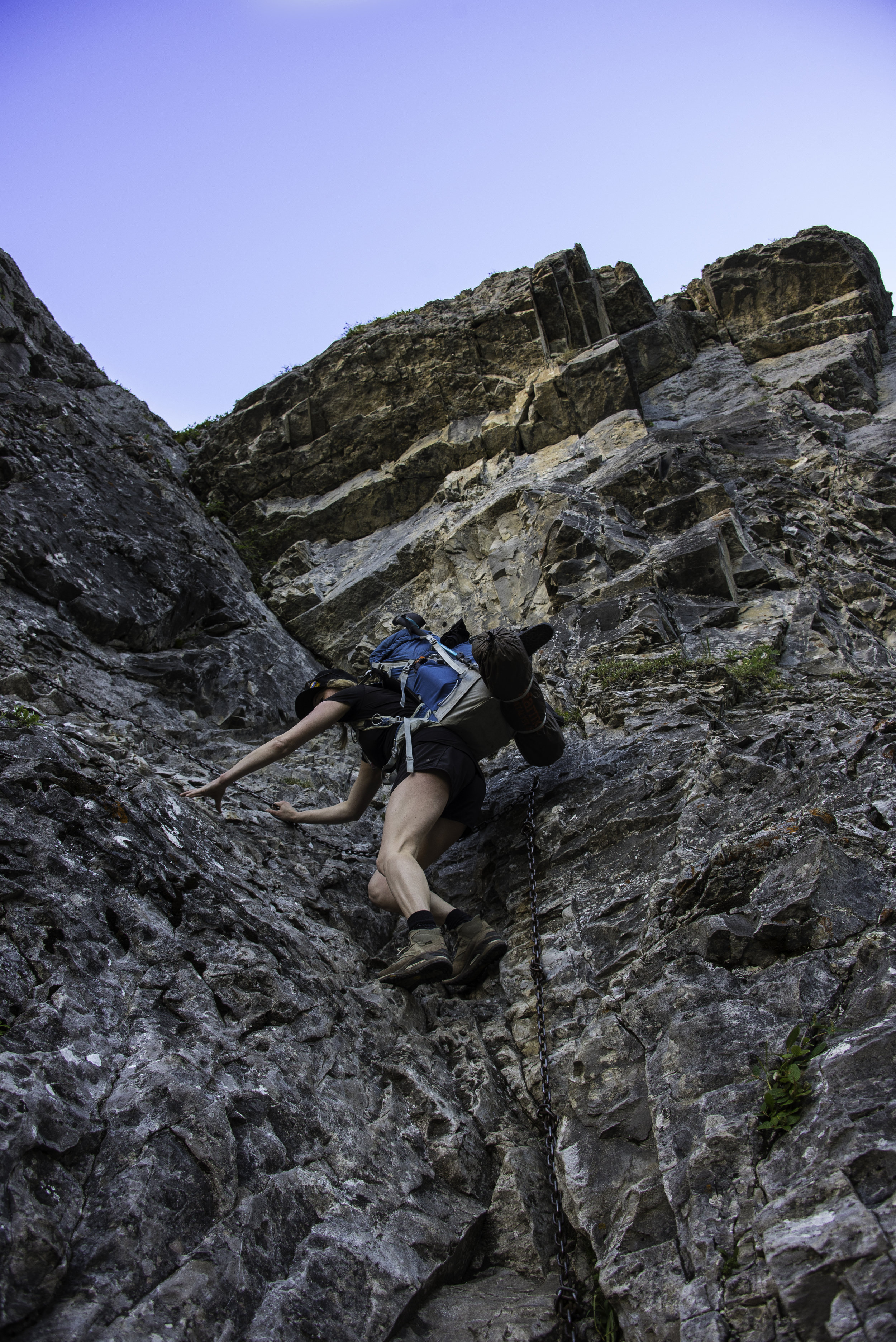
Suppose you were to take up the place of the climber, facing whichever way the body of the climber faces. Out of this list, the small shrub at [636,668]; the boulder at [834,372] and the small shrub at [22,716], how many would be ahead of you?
1

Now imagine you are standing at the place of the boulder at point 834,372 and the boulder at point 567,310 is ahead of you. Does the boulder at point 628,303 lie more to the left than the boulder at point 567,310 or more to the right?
right

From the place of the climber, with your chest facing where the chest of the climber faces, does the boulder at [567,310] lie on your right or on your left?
on your right
